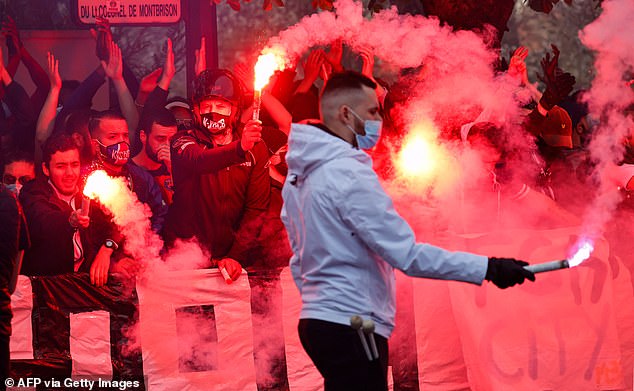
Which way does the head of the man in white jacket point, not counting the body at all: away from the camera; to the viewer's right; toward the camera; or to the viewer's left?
to the viewer's right

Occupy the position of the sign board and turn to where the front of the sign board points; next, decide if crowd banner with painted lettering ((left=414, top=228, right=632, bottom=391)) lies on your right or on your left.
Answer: on your left

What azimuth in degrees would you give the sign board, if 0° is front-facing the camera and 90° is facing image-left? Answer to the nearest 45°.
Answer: approximately 0°
